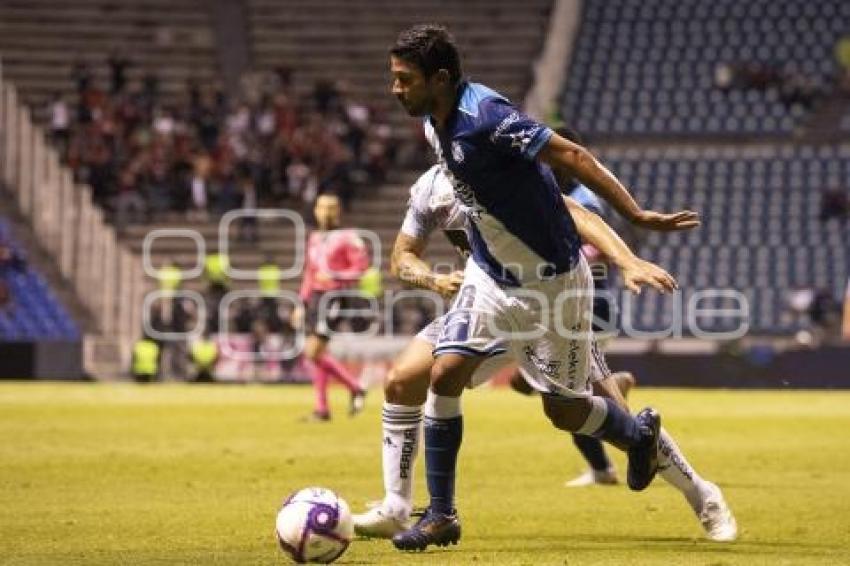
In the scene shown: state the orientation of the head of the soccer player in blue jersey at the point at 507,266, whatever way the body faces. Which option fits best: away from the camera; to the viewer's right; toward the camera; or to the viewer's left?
to the viewer's left

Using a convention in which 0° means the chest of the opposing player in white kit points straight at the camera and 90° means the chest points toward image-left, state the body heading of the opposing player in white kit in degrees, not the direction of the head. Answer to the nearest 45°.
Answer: approximately 45°

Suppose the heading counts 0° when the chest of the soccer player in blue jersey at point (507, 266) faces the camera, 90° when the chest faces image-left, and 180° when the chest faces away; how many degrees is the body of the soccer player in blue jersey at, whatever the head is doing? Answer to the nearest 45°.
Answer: approximately 45°

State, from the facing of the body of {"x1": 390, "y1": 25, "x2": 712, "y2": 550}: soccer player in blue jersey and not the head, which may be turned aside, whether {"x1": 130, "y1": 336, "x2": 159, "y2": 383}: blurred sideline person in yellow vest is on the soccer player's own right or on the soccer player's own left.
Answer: on the soccer player's own right

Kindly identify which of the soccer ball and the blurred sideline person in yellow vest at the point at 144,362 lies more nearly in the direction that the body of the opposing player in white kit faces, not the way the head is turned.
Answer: the soccer ball

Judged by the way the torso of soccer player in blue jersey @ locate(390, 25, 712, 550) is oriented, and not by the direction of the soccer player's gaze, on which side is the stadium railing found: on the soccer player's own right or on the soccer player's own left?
on the soccer player's own right
